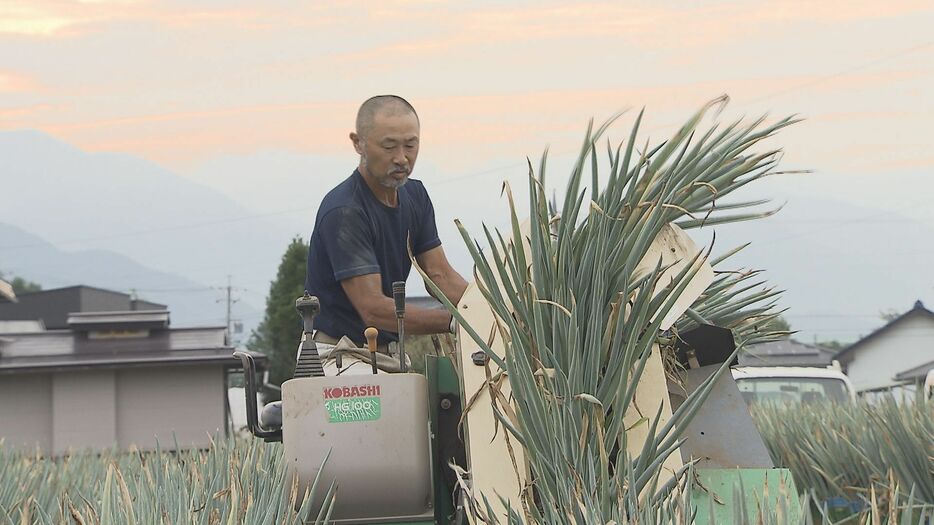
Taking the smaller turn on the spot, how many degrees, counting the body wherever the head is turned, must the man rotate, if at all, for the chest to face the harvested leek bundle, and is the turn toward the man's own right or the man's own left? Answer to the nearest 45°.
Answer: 0° — they already face it

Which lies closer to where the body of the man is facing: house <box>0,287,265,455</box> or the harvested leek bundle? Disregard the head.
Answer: the harvested leek bundle

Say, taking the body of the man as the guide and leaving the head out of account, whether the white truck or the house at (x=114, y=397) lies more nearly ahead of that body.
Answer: the white truck

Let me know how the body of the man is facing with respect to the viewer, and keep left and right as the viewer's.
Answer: facing the viewer and to the right of the viewer

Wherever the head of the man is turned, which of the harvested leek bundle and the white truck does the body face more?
the harvested leek bundle

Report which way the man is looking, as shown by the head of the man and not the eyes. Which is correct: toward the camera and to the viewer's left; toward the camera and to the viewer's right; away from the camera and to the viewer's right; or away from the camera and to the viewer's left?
toward the camera and to the viewer's right

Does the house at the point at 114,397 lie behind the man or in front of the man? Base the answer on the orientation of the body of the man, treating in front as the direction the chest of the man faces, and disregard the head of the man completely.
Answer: behind

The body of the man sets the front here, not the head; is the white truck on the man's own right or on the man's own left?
on the man's own left
